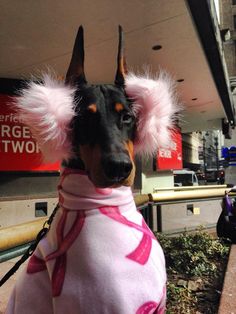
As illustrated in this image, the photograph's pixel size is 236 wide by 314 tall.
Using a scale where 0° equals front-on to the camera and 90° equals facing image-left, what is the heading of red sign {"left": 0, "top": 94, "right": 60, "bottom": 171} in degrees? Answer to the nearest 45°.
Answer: approximately 0°

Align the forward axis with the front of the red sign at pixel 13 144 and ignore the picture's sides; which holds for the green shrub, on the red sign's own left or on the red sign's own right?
on the red sign's own left

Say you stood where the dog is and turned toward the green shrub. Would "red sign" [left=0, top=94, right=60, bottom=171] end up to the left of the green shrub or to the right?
left

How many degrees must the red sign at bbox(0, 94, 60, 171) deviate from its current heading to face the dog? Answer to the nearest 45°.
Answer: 0° — it already faces it
